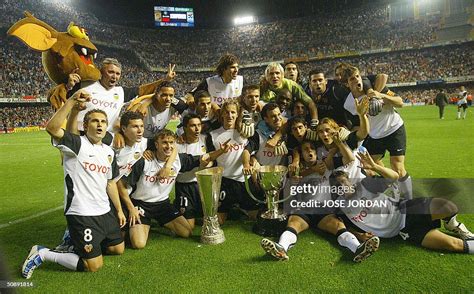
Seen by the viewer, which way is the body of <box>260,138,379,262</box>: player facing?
toward the camera

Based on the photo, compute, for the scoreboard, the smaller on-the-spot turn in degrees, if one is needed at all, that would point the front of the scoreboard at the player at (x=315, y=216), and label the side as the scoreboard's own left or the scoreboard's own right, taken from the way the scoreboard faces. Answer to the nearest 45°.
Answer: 0° — it already faces them

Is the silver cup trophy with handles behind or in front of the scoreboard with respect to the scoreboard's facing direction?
in front

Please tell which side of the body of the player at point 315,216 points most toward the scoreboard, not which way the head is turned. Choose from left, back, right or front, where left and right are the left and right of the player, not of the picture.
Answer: back

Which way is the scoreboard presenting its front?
toward the camera

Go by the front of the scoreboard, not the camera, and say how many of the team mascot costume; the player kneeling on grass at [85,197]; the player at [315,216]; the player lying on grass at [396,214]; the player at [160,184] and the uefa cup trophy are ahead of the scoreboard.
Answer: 6

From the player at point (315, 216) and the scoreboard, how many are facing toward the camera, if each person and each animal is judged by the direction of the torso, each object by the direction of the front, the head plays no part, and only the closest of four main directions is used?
2

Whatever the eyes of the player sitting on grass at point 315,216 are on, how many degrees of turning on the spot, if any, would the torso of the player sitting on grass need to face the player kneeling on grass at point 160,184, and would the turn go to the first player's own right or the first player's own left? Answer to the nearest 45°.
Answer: approximately 90° to the first player's own right

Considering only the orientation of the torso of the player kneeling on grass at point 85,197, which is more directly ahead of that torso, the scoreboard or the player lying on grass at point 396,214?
the player lying on grass

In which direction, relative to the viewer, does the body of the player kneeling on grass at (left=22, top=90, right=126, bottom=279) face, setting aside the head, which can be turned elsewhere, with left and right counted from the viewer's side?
facing the viewer and to the right of the viewer
